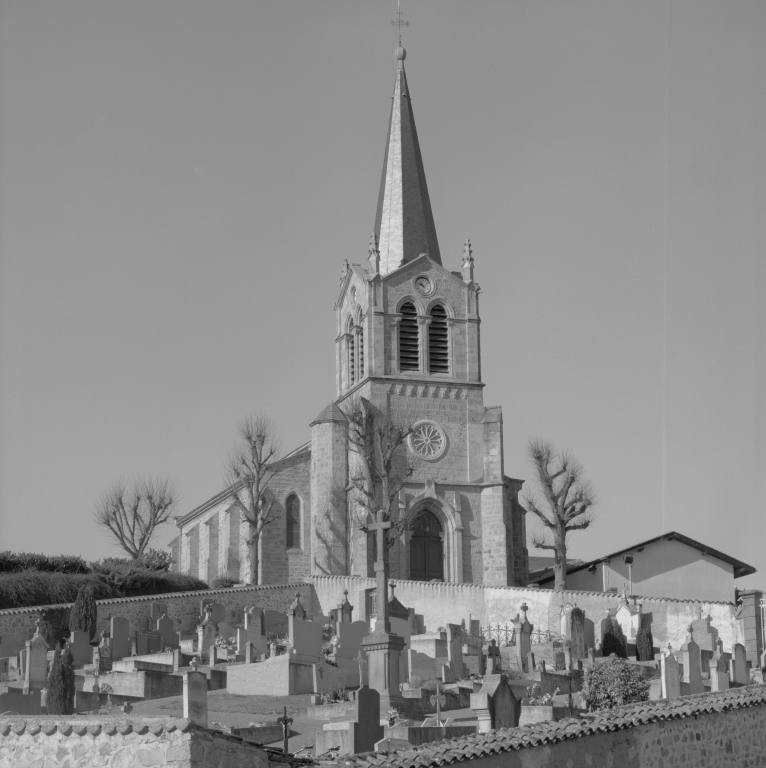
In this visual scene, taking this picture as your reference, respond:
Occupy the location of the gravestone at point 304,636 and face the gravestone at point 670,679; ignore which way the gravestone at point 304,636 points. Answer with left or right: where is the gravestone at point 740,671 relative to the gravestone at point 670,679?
left

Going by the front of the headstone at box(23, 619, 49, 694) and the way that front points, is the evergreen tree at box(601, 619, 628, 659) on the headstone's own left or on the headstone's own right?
on the headstone's own left

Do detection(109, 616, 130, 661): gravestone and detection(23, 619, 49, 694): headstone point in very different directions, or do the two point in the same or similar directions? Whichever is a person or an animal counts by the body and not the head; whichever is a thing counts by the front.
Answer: same or similar directions

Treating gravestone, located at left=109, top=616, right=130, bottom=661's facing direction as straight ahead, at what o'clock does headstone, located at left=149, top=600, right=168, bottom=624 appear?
The headstone is roughly at 8 o'clock from the gravestone.

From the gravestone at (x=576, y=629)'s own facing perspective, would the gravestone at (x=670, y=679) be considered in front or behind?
in front

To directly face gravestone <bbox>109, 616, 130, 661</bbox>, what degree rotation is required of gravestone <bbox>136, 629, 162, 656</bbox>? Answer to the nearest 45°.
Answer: approximately 90° to its right

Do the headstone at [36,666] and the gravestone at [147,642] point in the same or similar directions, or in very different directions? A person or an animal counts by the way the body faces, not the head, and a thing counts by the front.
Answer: same or similar directions

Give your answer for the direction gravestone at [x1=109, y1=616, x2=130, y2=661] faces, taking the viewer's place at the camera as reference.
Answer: facing the viewer and to the right of the viewer

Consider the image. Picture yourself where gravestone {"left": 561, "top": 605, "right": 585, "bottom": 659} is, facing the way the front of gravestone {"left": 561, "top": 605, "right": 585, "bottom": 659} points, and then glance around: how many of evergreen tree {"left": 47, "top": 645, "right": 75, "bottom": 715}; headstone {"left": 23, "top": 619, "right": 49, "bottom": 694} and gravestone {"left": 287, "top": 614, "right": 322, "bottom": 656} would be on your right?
3

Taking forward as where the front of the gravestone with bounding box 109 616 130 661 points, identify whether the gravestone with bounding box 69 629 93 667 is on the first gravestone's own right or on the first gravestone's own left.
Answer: on the first gravestone's own right

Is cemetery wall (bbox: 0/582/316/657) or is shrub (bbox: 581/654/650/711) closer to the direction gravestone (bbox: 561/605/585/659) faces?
the shrub

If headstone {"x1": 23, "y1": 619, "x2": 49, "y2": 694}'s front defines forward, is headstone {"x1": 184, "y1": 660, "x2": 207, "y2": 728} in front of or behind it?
in front

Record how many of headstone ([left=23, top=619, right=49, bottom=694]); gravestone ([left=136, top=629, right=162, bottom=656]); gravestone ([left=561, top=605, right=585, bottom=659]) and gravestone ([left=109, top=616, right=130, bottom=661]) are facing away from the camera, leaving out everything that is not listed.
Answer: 0

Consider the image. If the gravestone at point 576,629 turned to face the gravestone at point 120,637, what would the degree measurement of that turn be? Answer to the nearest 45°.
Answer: approximately 135° to its right

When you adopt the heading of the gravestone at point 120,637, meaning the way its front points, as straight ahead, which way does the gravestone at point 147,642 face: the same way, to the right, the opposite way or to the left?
the same way

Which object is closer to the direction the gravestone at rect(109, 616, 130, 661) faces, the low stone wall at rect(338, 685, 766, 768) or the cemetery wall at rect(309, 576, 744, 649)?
the low stone wall

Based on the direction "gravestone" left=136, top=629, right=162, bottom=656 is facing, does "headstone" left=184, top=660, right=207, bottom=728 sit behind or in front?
in front
